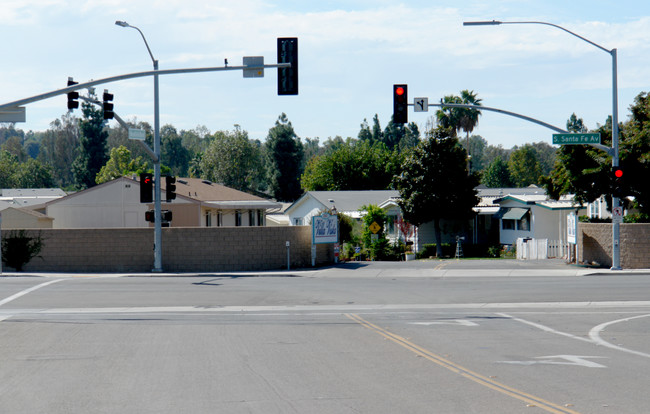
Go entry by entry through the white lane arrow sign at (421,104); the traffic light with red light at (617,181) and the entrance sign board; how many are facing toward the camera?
3

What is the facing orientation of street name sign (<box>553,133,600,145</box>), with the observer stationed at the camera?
facing the viewer

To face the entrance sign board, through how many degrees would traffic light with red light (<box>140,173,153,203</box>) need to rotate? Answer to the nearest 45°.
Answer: approximately 90° to its left

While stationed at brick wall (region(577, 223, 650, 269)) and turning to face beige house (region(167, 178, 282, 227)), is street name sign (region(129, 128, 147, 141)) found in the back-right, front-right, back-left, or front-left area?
front-left

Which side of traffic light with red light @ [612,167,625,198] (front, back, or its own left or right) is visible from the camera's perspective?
front

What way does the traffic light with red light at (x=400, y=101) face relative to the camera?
toward the camera
